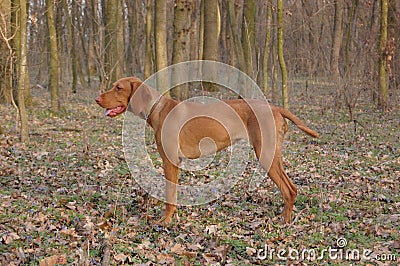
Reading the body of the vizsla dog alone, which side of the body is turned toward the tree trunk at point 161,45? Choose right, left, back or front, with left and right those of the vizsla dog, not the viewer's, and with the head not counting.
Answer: right

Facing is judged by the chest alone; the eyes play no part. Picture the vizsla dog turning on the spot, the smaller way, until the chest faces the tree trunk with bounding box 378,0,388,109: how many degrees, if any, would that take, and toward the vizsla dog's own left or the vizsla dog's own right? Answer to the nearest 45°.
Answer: approximately 135° to the vizsla dog's own right

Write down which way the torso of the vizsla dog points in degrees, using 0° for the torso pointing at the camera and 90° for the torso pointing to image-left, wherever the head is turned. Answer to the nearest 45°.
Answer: approximately 90°

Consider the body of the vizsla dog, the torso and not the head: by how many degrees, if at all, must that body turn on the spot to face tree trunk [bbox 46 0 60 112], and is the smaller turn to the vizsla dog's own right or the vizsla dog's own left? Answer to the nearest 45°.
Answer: approximately 45° to the vizsla dog's own right

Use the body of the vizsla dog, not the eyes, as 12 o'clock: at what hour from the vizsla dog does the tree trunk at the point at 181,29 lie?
The tree trunk is roughly at 3 o'clock from the vizsla dog.

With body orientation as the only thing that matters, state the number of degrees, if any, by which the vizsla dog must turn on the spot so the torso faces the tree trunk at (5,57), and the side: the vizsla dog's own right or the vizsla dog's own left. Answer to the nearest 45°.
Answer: approximately 45° to the vizsla dog's own right

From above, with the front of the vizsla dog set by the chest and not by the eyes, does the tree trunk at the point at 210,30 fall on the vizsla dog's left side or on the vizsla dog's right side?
on the vizsla dog's right side
